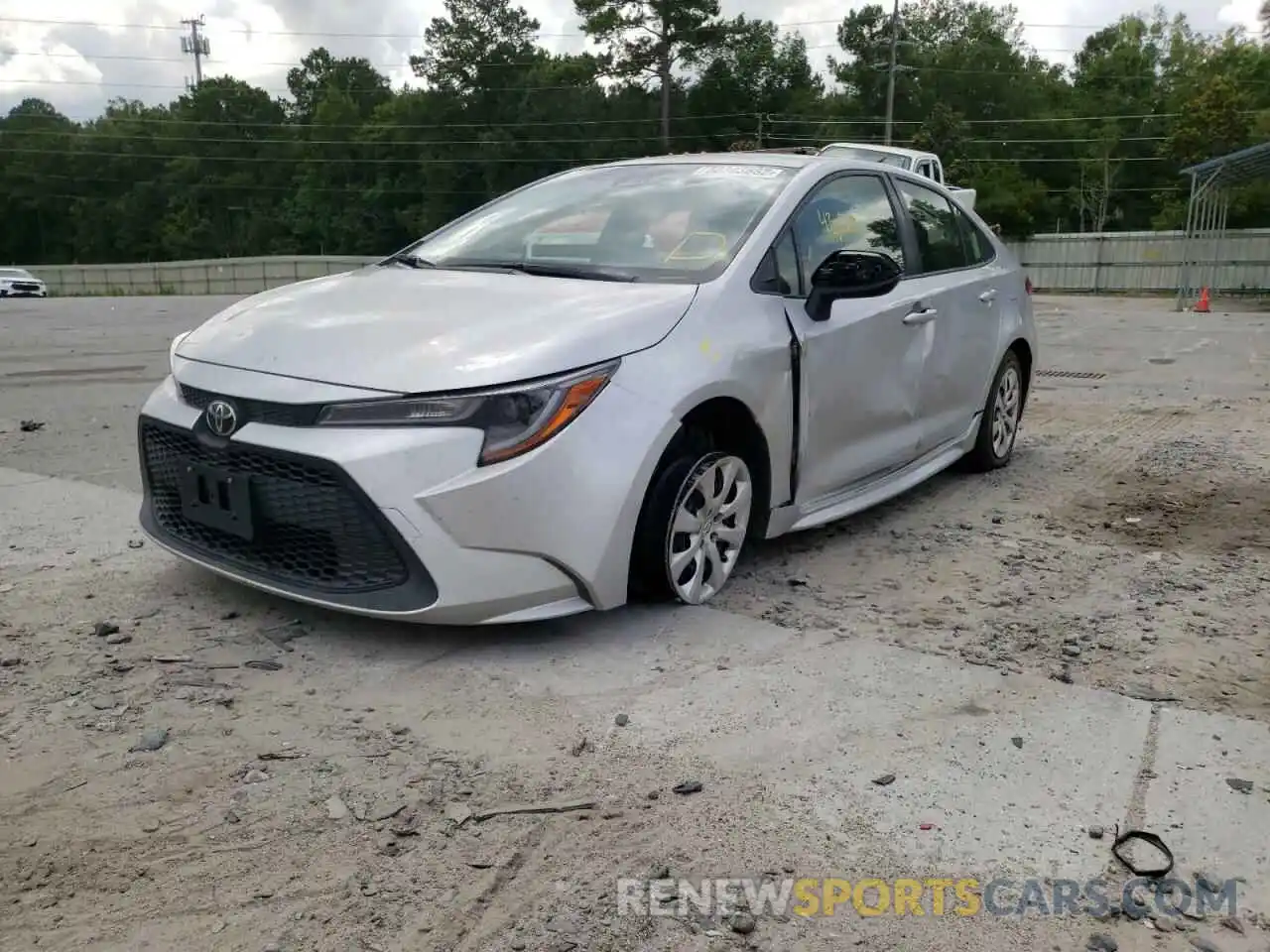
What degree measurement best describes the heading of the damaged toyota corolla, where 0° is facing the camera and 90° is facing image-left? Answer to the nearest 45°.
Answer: approximately 45°

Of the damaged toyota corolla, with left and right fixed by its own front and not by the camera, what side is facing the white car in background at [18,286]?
right

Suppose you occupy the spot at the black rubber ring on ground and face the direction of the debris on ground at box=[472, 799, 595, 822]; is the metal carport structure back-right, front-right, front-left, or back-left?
back-right

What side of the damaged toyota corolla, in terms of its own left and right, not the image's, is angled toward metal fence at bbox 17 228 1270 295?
back

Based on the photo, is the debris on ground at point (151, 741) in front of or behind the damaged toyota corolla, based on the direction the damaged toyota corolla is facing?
in front

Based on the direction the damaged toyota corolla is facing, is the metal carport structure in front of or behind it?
behind

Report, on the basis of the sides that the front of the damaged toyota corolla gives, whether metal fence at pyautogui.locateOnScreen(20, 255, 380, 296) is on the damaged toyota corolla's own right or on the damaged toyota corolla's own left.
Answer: on the damaged toyota corolla's own right

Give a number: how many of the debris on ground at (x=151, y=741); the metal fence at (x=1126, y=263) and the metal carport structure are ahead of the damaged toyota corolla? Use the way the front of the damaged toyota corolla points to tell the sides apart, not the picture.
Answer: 1

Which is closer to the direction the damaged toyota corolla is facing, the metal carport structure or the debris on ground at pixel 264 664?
the debris on ground

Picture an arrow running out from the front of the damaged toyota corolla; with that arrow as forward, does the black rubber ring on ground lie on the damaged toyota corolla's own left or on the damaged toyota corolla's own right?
on the damaged toyota corolla's own left

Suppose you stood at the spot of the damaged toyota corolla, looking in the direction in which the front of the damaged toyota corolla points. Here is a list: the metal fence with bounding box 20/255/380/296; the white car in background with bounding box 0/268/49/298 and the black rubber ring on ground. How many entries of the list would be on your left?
1
